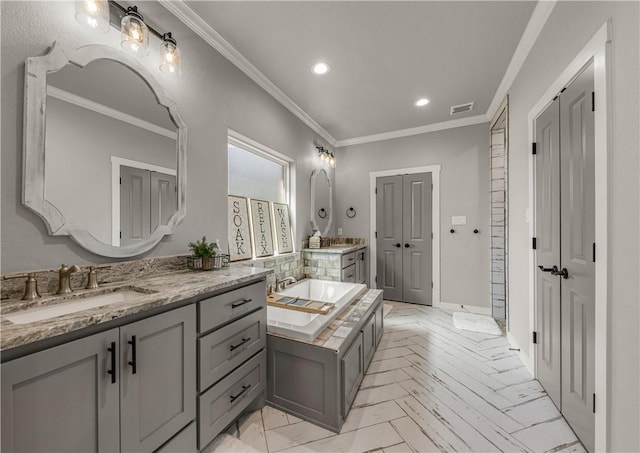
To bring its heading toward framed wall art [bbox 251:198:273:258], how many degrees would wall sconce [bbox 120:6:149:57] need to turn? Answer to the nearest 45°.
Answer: approximately 90° to its left

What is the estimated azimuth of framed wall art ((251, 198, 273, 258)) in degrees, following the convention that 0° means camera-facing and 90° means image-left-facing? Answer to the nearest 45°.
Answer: approximately 315°

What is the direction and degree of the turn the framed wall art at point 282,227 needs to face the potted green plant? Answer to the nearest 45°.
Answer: approximately 90° to its right

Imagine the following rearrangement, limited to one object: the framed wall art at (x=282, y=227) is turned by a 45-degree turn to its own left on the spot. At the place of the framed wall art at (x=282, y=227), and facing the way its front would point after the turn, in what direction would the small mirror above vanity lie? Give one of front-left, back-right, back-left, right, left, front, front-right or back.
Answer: front-left

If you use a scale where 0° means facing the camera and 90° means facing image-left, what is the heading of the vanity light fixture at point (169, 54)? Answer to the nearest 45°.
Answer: approximately 315°

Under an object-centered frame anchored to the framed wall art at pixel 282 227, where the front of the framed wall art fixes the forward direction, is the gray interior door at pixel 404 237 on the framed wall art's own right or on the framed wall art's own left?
on the framed wall art's own left

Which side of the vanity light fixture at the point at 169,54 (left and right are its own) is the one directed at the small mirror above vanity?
left
